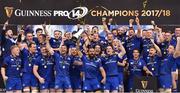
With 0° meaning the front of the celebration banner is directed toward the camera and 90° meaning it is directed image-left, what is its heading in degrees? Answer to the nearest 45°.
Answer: approximately 0°
